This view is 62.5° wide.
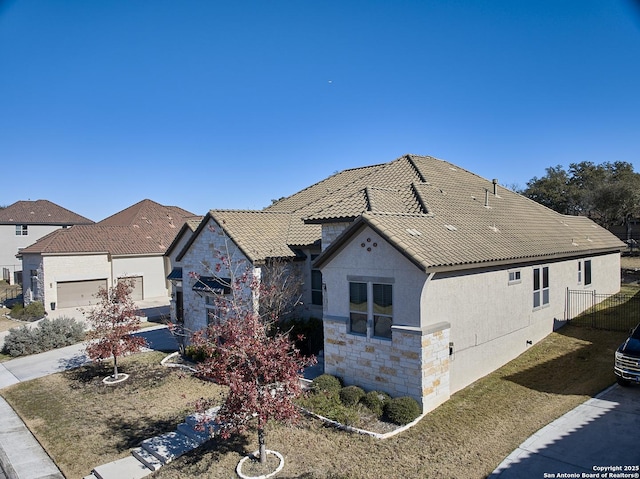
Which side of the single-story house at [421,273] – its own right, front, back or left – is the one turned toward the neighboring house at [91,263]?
right

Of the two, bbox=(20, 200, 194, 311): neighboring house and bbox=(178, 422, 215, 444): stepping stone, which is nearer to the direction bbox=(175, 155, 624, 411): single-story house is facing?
the stepping stone

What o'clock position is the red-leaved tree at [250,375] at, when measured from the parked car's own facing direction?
The red-leaved tree is roughly at 12 o'clock from the parked car.

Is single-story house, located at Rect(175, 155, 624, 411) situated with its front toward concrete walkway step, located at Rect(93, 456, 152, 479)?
yes

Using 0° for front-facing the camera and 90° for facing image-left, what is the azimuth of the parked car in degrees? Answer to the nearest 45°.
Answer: approximately 45°

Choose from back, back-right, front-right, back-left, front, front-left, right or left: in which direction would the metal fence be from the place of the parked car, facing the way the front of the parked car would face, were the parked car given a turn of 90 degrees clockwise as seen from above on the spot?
front-right

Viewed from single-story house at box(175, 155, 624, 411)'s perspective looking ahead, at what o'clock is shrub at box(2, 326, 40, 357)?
The shrub is roughly at 2 o'clock from the single-story house.

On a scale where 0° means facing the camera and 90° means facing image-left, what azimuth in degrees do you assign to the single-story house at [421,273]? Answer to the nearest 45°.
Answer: approximately 45°

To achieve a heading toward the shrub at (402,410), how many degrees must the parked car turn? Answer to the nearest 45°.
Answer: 0° — it already faces it

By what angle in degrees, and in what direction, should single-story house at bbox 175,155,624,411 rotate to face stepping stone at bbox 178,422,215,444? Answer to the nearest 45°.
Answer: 0° — it already faces it

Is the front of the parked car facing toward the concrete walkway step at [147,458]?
yes
